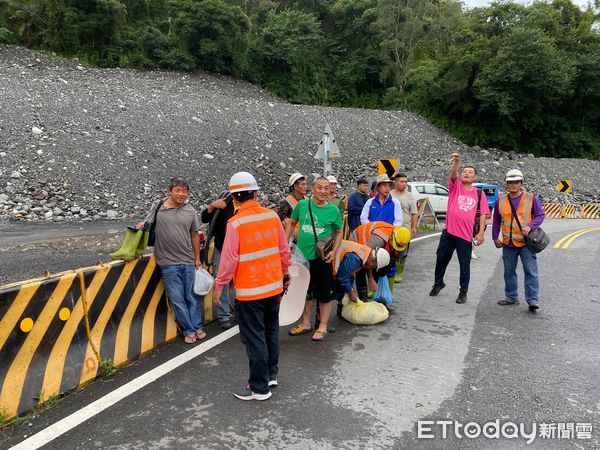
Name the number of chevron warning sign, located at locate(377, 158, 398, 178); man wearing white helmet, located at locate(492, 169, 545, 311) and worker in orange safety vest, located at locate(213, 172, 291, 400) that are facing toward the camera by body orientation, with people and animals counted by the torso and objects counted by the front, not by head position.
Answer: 2

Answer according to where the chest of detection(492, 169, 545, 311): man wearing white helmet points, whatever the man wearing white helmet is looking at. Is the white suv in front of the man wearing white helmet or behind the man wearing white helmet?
behind

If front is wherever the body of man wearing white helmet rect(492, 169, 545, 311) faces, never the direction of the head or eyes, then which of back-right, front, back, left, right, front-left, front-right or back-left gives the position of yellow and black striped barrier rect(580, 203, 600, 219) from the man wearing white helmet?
back

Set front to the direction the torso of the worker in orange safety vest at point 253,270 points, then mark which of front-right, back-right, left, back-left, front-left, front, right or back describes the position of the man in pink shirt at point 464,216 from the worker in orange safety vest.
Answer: right

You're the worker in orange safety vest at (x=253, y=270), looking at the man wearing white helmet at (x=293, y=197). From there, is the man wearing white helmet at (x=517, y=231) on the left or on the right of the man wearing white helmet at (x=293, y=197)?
right

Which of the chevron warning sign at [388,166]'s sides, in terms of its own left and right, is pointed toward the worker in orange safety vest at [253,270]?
front

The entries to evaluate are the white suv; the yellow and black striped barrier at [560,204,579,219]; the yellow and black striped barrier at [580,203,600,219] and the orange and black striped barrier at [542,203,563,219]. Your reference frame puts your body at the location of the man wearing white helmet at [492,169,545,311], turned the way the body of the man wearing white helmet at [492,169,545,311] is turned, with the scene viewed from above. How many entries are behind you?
4

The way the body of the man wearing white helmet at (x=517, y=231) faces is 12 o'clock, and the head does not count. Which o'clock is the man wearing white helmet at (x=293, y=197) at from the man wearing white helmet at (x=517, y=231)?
the man wearing white helmet at (x=293, y=197) is roughly at 2 o'clock from the man wearing white helmet at (x=517, y=231).

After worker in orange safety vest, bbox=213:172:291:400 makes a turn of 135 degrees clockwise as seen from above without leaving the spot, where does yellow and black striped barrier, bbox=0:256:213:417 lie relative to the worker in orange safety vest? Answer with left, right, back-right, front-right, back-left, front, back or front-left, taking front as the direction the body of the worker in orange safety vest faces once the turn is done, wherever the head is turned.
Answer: back

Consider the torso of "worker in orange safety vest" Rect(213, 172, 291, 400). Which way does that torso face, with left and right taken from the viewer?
facing away from the viewer and to the left of the viewer

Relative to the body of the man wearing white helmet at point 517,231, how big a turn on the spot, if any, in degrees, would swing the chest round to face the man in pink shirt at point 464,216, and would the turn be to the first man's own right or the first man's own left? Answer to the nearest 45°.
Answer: approximately 90° to the first man's own right
